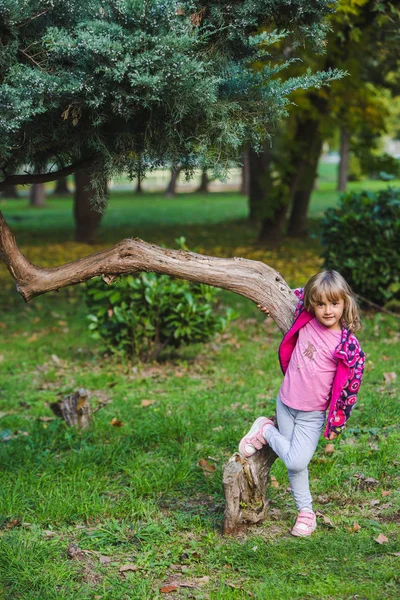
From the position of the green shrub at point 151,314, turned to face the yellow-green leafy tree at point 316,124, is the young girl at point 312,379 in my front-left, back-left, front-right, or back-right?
back-right

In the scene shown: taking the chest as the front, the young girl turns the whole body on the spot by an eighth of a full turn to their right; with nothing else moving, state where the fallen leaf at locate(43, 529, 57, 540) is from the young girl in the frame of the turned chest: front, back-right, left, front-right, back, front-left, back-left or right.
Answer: front-right

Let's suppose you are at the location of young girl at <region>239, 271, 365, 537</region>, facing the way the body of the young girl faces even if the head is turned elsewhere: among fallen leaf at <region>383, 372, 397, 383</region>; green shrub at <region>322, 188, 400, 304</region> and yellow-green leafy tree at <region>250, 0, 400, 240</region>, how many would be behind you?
3

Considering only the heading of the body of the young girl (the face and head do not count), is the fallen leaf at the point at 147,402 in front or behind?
behind

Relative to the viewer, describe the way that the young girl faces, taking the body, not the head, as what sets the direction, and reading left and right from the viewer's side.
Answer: facing the viewer

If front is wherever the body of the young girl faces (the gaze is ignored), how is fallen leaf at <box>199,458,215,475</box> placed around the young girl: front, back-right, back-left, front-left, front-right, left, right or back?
back-right

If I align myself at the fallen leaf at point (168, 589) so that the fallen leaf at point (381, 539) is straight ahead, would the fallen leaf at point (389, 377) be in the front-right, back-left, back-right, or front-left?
front-left

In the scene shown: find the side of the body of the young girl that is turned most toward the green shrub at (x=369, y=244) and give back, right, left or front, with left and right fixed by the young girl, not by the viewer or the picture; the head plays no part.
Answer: back

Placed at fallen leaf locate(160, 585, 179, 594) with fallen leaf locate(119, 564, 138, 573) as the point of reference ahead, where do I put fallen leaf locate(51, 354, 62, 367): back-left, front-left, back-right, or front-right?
front-right

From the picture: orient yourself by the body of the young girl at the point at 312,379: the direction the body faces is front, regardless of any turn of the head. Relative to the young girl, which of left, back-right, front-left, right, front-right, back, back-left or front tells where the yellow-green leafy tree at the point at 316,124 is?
back

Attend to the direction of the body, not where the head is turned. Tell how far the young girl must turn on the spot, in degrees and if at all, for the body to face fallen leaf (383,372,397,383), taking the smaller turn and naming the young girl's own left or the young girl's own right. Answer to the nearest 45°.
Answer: approximately 180°
